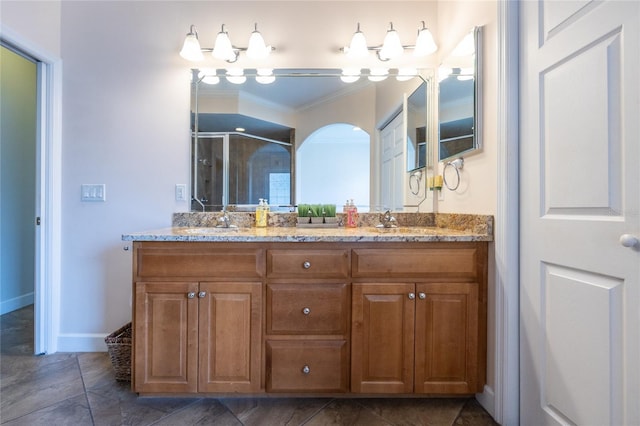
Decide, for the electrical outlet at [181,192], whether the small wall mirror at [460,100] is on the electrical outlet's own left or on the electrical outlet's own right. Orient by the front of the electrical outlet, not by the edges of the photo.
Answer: on the electrical outlet's own left

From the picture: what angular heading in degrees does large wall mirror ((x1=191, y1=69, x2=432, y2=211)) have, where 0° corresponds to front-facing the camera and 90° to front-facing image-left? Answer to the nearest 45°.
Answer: approximately 0°

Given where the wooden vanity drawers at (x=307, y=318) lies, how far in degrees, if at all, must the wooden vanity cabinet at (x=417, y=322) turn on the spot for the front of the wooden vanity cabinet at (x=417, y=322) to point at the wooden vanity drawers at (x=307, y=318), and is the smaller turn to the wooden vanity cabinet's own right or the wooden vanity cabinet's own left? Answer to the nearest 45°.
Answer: approximately 90° to the wooden vanity cabinet's own right

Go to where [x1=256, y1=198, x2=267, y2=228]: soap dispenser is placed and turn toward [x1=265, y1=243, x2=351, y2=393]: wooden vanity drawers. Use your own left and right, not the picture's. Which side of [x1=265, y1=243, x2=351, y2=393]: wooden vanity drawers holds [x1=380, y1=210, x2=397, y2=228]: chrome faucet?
left

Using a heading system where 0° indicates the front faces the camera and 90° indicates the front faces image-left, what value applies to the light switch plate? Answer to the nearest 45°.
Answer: approximately 0°
